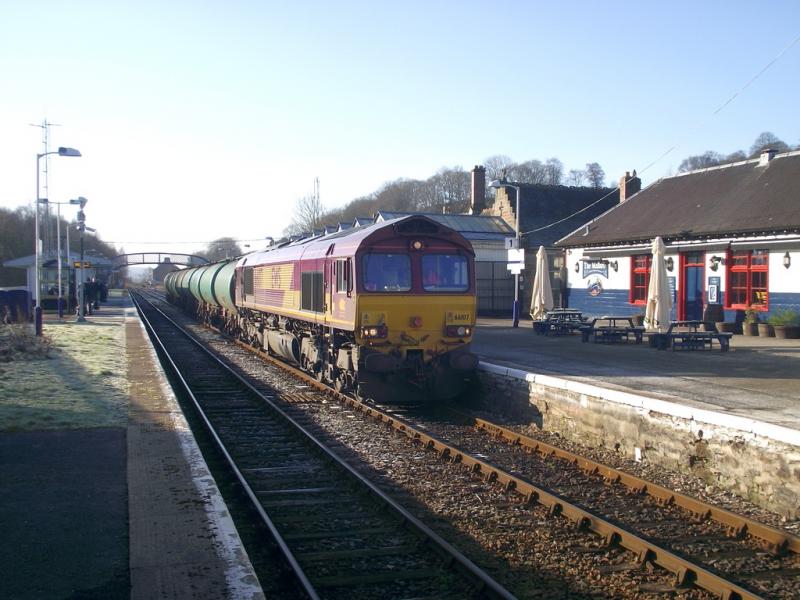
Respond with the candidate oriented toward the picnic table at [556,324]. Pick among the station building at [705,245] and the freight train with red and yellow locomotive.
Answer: the station building

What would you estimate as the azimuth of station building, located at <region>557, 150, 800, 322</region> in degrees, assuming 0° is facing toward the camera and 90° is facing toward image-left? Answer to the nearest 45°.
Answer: approximately 45°

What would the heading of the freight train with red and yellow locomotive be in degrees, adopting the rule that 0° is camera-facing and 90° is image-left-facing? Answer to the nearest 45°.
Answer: approximately 315°

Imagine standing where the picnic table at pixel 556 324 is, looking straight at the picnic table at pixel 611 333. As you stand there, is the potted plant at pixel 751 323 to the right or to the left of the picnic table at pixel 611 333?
left

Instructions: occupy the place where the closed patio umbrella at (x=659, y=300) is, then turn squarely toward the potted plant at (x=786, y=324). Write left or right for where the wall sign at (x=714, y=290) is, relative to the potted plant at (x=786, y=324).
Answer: left

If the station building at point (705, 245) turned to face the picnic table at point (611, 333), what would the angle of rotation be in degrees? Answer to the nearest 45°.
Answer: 0° — it already faces it

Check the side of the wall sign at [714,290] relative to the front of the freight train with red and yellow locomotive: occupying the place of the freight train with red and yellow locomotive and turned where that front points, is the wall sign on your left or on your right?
on your left

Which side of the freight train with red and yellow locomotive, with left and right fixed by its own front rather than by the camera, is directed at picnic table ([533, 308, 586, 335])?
left

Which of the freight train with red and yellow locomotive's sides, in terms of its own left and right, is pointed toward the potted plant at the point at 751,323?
left

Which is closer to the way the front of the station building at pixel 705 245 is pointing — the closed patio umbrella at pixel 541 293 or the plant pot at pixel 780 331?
the closed patio umbrella

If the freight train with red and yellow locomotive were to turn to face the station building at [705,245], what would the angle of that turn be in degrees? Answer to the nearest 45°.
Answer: approximately 90° to its left

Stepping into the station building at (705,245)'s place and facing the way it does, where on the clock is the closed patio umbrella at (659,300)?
The closed patio umbrella is roughly at 11 o'clock from the station building.
